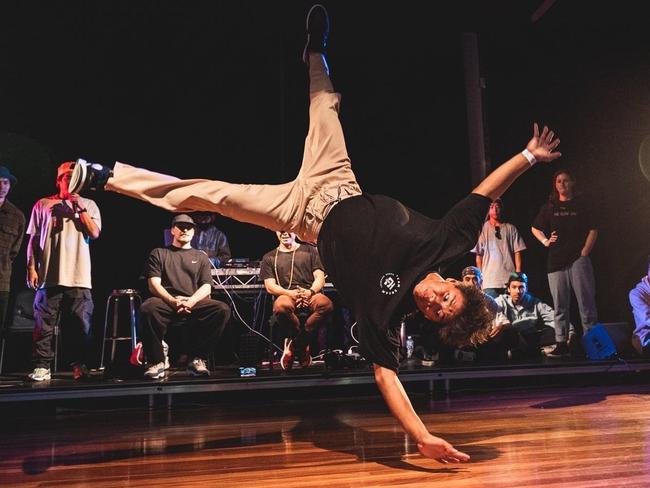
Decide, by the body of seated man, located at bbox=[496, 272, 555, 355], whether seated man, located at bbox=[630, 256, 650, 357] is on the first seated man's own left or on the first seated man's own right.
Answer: on the first seated man's own left

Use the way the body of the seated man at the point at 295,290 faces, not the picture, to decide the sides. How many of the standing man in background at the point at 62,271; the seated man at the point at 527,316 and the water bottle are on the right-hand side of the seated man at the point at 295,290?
1

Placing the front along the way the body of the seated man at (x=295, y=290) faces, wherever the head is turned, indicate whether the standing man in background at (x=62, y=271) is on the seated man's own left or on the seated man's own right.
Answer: on the seated man's own right

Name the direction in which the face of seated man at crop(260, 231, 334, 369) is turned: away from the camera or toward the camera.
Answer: toward the camera

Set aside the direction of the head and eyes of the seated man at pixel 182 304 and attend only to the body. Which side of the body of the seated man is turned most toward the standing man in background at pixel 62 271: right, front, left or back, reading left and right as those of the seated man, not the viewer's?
right

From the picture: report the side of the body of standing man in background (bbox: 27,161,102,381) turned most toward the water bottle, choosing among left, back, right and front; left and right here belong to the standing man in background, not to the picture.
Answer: left

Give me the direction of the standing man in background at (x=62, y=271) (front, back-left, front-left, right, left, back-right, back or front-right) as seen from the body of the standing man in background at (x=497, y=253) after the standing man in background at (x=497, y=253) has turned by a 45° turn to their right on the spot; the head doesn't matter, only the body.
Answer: front

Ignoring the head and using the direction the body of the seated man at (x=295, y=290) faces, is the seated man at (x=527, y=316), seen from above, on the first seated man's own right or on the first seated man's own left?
on the first seated man's own left

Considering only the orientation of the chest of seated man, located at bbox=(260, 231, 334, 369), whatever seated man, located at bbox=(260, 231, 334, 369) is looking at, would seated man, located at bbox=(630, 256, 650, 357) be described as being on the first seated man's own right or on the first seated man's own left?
on the first seated man's own left

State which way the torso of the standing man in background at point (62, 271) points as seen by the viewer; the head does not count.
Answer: toward the camera

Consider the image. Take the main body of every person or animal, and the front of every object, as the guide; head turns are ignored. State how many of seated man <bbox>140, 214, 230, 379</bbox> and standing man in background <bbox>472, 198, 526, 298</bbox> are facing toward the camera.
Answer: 2

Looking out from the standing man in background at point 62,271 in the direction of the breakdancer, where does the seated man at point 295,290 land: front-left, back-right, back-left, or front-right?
front-left

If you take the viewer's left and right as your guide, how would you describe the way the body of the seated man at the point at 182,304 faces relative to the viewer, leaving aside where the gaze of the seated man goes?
facing the viewer
